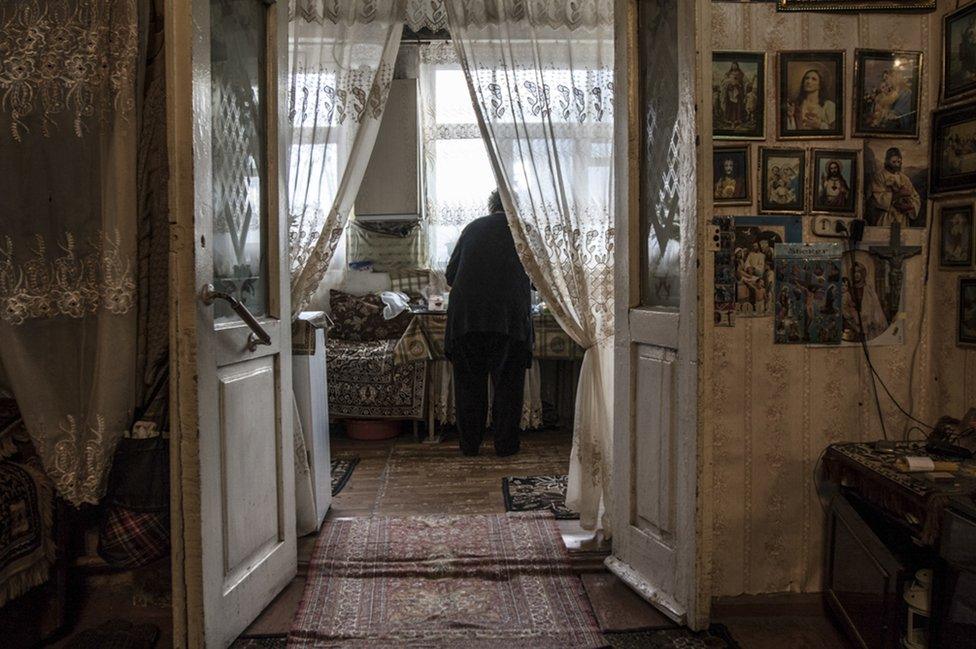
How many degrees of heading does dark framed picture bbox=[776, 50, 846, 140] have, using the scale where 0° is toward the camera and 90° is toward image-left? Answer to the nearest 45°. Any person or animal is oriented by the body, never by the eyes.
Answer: approximately 0°

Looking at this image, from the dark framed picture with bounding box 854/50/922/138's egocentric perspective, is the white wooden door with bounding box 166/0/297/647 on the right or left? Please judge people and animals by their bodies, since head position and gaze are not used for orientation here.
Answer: on its right

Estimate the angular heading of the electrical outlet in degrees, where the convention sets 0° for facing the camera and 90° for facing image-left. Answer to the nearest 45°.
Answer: approximately 0°

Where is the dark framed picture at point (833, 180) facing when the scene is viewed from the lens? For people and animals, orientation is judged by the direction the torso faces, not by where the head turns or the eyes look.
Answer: facing the viewer

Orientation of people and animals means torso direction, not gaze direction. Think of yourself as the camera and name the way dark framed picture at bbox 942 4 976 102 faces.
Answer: facing the viewer and to the left of the viewer

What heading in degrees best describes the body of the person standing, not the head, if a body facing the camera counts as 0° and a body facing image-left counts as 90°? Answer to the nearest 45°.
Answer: approximately 180°

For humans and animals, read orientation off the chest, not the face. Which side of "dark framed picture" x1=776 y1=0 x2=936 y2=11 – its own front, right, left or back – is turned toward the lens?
front

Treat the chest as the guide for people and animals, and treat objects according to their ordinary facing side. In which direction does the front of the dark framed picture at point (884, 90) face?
toward the camera

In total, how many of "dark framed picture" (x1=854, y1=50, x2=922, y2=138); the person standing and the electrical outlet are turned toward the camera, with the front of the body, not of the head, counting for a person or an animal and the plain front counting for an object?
2

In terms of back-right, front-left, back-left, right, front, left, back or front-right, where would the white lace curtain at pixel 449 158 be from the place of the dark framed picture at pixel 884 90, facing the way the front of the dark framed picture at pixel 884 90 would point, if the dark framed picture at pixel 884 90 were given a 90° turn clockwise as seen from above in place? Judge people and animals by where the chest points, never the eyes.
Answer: front-right

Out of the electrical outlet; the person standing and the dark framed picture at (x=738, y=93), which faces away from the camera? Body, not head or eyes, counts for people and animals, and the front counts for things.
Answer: the person standing

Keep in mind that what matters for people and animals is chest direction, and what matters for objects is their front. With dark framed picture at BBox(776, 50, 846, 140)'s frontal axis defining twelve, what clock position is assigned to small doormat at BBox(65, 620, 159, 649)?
The small doormat is roughly at 2 o'clock from the dark framed picture.

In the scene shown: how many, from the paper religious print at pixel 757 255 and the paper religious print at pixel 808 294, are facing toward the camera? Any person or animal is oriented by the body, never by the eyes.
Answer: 2
